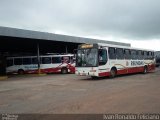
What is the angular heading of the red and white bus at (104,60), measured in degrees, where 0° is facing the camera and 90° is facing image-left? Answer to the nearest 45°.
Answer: approximately 45°

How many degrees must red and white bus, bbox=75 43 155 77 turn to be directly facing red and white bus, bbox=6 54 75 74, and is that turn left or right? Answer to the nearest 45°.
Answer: approximately 90° to its right
